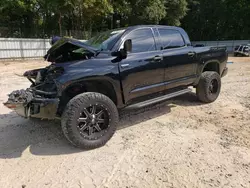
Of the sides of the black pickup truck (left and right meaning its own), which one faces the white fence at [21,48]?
right

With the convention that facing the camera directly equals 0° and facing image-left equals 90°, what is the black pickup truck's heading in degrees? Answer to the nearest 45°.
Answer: approximately 45°
